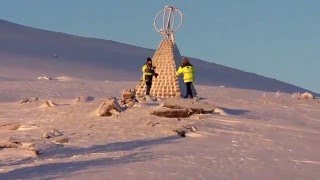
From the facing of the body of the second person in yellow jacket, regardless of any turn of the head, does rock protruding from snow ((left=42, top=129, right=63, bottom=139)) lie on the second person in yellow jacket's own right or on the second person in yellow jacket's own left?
on the second person in yellow jacket's own left

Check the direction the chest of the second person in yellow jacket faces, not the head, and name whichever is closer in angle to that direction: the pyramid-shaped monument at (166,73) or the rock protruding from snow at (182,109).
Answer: the pyramid-shaped monument

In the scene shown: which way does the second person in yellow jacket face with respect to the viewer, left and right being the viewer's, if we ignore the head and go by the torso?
facing away from the viewer and to the left of the viewer

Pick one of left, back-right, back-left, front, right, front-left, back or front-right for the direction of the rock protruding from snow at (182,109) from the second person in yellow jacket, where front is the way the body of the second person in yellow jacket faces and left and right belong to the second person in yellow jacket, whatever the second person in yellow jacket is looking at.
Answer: back-left

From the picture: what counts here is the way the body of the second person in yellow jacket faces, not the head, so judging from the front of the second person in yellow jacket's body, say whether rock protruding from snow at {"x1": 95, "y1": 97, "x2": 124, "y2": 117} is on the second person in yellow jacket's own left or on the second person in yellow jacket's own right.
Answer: on the second person in yellow jacket's own left

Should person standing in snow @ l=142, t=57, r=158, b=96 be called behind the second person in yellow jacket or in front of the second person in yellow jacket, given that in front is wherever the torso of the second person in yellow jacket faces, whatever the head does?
in front

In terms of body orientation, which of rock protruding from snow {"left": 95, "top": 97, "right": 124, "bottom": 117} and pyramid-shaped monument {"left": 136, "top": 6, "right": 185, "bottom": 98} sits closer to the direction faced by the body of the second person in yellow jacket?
the pyramid-shaped monument

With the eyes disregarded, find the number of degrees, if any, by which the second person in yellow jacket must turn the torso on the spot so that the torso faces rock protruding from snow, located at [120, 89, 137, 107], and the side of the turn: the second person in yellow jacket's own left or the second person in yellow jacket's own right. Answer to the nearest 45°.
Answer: approximately 90° to the second person in yellow jacket's own left
